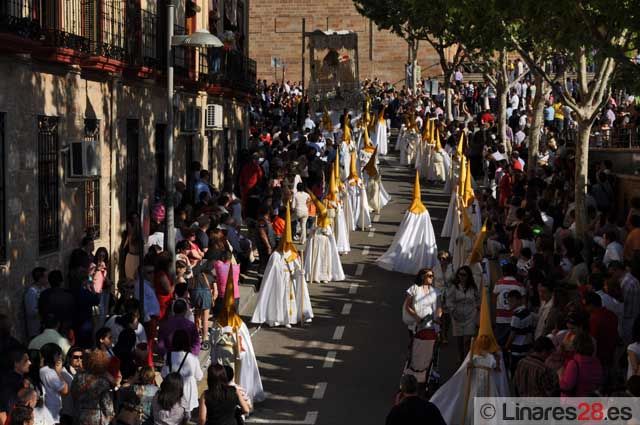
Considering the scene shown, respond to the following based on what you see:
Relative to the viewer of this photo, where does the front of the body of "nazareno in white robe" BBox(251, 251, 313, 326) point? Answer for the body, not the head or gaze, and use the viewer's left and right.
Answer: facing the viewer and to the right of the viewer

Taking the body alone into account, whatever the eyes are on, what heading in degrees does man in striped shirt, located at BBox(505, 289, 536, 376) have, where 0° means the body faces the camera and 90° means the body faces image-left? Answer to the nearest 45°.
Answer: approximately 90°

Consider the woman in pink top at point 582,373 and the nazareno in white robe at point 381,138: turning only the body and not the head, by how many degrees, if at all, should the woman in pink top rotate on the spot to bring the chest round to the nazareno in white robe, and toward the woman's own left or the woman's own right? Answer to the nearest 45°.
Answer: approximately 45° to the woman's own right

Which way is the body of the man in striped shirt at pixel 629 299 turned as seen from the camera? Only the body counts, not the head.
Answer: to the viewer's left

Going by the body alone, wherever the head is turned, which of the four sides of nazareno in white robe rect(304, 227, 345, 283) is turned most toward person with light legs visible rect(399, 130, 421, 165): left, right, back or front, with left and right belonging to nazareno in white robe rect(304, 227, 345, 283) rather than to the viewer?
back

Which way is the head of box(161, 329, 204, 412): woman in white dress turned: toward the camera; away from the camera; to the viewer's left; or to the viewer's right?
away from the camera

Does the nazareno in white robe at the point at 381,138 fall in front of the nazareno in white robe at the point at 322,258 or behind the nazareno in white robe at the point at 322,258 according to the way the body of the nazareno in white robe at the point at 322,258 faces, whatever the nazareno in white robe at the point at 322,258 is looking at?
behind

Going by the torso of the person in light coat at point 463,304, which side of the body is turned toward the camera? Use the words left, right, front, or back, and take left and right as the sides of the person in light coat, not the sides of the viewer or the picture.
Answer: front

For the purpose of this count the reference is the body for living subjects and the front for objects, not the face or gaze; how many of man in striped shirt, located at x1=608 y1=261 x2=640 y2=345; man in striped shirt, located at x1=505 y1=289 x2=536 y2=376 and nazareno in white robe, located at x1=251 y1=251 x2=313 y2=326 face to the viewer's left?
2

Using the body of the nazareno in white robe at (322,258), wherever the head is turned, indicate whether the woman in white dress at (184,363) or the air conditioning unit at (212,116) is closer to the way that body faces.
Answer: the woman in white dress

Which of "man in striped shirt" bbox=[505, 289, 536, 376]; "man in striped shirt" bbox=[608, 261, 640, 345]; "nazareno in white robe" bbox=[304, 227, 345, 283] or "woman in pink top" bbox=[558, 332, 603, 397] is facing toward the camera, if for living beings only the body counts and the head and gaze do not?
the nazareno in white robe
